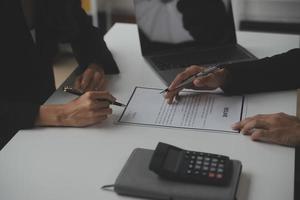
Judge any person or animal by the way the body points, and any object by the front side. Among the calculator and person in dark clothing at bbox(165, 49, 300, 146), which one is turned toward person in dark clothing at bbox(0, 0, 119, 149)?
person in dark clothing at bbox(165, 49, 300, 146)

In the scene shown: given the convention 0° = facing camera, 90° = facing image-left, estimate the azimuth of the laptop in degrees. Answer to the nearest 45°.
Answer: approximately 315°

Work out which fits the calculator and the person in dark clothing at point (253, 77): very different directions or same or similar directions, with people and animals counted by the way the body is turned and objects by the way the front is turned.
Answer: very different directions

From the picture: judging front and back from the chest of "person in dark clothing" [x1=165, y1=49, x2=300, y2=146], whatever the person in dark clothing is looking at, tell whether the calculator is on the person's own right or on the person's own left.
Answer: on the person's own left

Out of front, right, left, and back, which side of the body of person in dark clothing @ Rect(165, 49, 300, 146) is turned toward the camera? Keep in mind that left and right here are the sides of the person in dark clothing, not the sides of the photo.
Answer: left

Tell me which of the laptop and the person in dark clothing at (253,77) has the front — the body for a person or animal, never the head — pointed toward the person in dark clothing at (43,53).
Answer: the person in dark clothing at (253,77)
